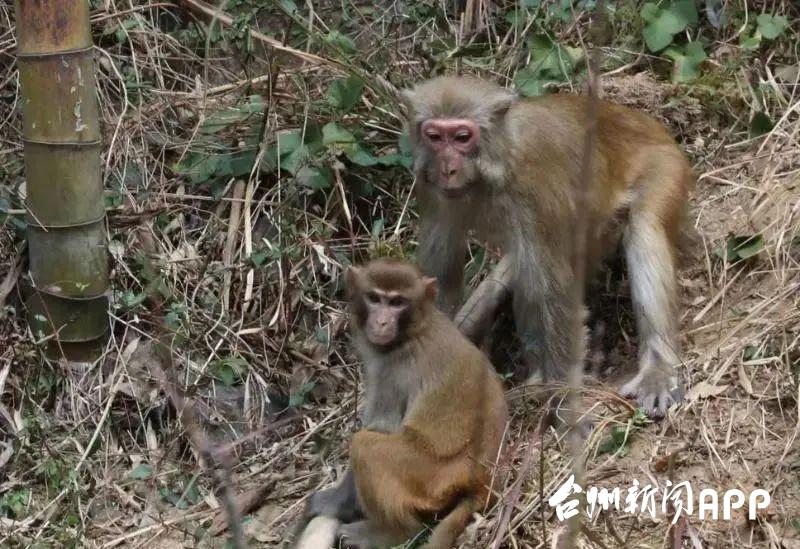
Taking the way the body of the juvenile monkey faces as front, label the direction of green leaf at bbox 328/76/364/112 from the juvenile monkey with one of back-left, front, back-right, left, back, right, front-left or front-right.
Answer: back-right

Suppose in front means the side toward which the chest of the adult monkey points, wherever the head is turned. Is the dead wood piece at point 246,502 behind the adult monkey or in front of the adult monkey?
in front

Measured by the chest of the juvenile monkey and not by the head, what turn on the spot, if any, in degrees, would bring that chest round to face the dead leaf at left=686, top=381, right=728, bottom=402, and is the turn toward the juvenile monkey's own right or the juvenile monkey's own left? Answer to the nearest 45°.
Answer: approximately 180°

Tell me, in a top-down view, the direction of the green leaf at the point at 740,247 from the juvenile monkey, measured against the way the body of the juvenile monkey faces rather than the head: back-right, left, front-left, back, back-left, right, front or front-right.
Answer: back

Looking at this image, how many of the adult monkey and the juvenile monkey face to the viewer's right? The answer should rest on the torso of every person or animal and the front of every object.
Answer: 0

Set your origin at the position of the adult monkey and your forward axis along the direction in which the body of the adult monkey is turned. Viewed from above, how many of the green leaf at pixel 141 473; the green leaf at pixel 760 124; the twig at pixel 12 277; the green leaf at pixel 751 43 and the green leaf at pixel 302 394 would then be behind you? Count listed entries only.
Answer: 2

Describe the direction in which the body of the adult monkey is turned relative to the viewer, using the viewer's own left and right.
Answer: facing the viewer and to the left of the viewer

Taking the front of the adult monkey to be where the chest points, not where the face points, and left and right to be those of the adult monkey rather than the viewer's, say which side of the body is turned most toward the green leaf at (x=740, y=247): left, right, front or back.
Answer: back

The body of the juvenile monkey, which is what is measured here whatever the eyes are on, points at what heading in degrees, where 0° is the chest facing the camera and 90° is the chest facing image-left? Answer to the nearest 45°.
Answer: approximately 45°

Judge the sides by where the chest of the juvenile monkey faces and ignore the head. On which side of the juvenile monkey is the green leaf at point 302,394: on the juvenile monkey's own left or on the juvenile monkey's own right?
on the juvenile monkey's own right

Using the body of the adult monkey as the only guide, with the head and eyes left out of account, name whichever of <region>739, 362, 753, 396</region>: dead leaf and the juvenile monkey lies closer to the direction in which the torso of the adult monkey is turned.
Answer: the juvenile monkey

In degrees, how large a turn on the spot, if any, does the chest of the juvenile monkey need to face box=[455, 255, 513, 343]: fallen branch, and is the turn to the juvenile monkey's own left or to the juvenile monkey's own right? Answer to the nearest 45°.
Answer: approximately 135° to the juvenile monkey's own right
